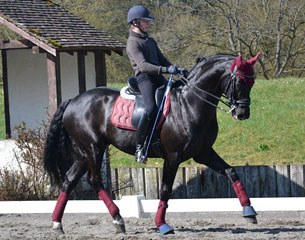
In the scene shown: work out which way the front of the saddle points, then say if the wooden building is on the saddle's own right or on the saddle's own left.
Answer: on the saddle's own left

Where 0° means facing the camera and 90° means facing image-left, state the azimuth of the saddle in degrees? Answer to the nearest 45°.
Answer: approximately 270°

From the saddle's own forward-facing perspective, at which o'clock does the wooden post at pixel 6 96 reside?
The wooden post is roughly at 8 o'clock from the saddle.
